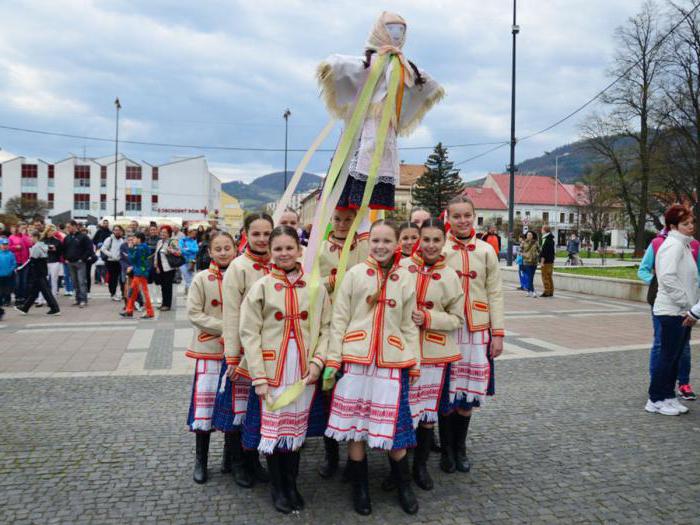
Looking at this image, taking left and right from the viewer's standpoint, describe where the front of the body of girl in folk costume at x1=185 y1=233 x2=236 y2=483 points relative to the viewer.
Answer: facing the viewer and to the right of the viewer

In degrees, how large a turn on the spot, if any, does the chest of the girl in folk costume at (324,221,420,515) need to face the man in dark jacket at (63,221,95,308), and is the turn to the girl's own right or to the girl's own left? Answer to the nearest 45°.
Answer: approximately 135° to the girl's own right

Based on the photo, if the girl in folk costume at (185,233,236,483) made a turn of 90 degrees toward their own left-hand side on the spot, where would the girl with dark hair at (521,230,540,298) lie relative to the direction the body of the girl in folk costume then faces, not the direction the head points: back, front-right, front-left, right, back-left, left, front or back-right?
front

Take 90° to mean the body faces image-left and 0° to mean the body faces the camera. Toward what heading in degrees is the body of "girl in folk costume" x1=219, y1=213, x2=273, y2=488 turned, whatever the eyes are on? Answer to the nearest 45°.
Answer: approximately 315°
